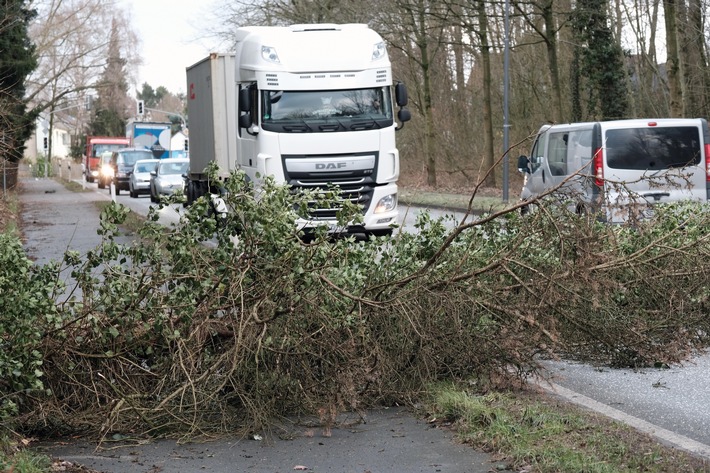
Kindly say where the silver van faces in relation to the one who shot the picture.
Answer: facing away from the viewer and to the left of the viewer

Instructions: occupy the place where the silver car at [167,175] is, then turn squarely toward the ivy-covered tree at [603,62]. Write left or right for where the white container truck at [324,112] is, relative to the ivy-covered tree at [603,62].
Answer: right

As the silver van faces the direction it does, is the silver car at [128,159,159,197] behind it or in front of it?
in front

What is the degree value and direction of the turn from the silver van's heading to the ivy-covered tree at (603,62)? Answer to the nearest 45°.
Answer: approximately 45° to its right

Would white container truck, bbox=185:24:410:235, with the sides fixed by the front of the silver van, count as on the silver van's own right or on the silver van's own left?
on the silver van's own left

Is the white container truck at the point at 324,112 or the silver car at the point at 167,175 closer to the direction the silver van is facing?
the silver car

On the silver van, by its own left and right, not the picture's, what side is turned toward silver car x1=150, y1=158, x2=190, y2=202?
front
